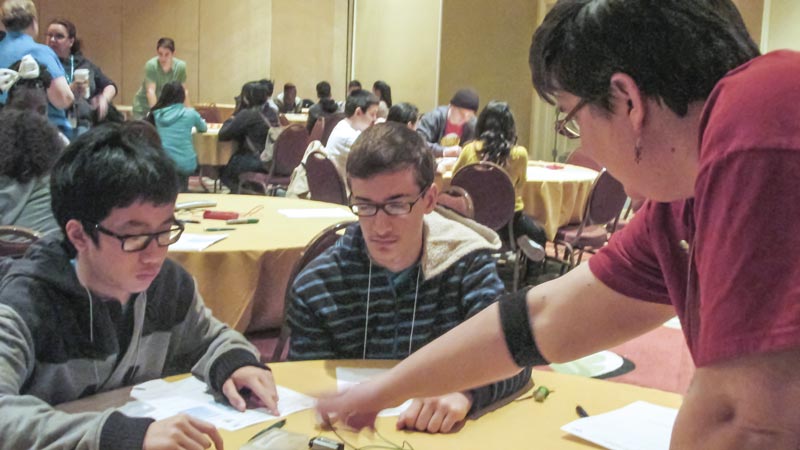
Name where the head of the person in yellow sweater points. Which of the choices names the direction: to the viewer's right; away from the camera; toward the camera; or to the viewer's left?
away from the camera

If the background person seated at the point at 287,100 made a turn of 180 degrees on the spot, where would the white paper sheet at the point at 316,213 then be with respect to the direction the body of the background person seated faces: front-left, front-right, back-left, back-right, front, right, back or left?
back

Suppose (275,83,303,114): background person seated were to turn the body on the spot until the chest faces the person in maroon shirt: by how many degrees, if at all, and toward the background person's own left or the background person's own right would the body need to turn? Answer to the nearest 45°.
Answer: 0° — they already face them

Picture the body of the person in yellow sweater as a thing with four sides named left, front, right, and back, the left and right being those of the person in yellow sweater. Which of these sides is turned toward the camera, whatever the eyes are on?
back

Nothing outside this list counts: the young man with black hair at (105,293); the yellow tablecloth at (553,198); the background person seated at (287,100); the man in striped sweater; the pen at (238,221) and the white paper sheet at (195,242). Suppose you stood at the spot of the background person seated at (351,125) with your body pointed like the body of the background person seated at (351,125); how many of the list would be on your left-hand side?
1

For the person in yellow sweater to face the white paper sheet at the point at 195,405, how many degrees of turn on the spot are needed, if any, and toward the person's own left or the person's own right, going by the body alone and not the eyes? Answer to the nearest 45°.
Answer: approximately 180°

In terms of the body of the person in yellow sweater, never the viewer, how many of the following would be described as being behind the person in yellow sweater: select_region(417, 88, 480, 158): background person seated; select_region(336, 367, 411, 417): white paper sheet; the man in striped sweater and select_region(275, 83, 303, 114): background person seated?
2

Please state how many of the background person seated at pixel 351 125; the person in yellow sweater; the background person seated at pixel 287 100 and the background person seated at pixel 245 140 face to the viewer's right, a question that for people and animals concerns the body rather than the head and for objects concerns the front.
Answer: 1

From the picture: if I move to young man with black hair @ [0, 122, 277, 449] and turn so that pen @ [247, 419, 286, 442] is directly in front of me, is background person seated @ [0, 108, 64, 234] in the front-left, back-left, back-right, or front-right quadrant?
back-left

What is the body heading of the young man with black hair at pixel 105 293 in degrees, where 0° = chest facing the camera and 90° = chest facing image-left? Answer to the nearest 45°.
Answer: approximately 315°

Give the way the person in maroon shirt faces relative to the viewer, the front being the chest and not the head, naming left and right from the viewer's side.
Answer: facing to the left of the viewer

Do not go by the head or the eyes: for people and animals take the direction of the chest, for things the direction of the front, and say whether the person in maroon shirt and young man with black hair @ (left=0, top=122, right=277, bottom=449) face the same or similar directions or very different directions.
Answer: very different directions

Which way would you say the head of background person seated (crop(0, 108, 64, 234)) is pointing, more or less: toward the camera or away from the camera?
away from the camera
